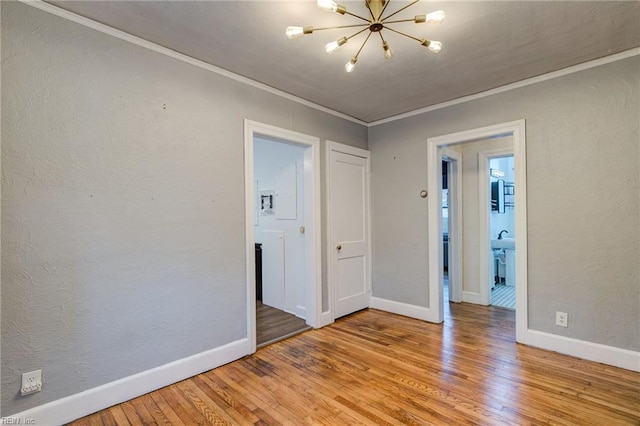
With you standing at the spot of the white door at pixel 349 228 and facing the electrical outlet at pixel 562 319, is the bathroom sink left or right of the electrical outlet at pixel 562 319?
left

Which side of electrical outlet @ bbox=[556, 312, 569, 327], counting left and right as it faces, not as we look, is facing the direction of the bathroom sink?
back

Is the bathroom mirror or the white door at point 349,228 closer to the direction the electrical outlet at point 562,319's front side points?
the white door

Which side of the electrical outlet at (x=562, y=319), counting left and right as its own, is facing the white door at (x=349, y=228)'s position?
right

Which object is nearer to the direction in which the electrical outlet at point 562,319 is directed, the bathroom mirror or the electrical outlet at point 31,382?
the electrical outlet

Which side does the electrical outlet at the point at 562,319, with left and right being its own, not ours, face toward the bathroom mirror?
back

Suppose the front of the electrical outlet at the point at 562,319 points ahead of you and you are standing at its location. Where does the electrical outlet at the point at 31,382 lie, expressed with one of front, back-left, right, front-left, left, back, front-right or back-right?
front-right

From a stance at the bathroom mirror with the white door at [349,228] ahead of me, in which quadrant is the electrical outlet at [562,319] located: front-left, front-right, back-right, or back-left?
front-left

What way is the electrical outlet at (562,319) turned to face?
toward the camera

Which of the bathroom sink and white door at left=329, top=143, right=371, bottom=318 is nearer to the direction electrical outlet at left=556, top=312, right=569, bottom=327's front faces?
the white door
